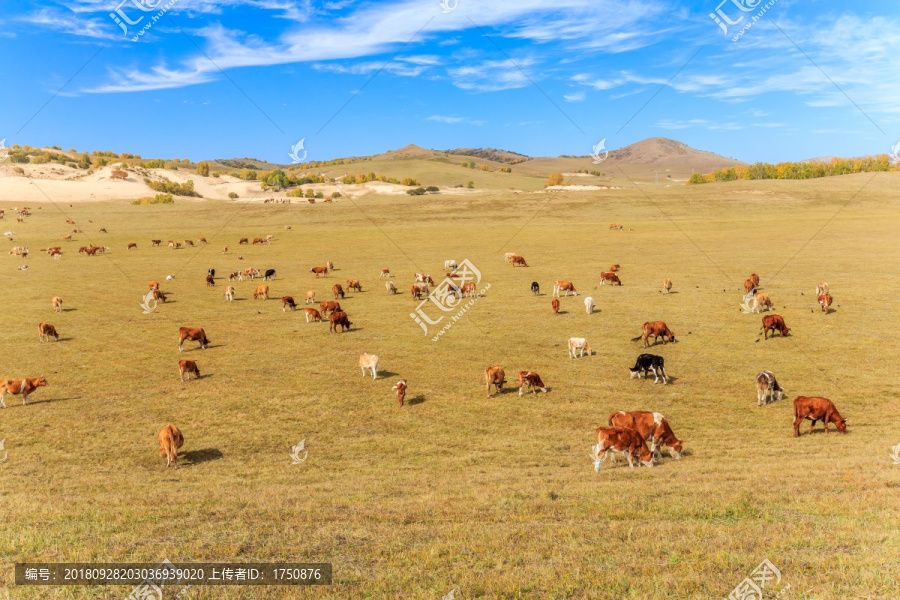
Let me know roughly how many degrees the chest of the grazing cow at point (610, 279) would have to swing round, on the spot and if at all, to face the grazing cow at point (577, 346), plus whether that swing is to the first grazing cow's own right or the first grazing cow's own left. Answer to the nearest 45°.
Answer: approximately 90° to the first grazing cow's own right

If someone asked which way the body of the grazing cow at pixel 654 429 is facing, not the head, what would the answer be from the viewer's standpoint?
to the viewer's right

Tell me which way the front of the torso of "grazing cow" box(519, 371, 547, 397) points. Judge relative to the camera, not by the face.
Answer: to the viewer's right

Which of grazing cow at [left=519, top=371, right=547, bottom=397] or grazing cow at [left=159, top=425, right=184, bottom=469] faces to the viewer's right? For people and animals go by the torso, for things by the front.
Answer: grazing cow at [left=519, top=371, right=547, bottom=397]

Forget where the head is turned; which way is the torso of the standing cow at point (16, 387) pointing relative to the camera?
to the viewer's right

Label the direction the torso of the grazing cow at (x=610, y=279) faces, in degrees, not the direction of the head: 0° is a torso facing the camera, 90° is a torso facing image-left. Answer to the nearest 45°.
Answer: approximately 270°

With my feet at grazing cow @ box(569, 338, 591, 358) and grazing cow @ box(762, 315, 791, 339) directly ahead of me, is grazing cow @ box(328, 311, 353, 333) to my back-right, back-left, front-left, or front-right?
back-left

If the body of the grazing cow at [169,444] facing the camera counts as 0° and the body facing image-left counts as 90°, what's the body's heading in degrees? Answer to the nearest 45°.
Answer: approximately 180°
